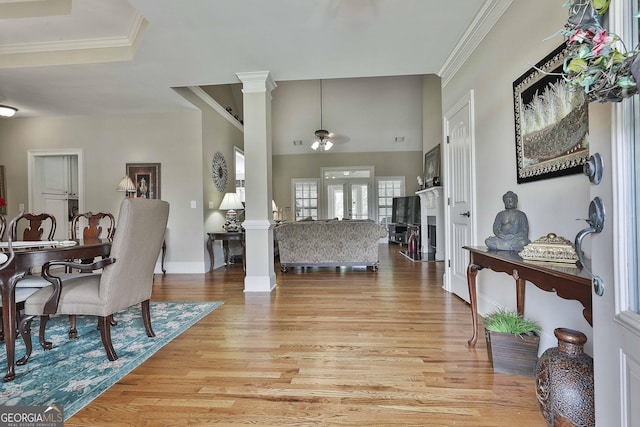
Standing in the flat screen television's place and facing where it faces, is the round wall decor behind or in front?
in front

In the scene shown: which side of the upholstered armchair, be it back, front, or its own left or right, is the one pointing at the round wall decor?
right

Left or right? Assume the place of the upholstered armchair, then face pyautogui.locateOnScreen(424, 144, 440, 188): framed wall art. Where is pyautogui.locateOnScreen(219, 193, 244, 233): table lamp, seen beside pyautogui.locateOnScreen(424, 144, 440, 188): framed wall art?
left

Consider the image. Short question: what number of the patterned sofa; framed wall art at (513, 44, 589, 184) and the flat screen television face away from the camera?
1

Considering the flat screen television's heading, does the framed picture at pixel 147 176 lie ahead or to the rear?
ahead

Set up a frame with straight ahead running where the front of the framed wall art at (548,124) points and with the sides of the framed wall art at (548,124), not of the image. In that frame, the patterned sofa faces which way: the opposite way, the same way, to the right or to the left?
to the right

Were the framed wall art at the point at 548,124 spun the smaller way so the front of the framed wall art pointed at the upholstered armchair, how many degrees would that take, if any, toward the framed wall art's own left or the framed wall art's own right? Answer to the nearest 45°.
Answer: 0° — it already faces it

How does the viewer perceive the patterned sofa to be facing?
facing away from the viewer

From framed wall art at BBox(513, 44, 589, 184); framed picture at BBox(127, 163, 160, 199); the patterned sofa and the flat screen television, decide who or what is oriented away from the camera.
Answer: the patterned sofa

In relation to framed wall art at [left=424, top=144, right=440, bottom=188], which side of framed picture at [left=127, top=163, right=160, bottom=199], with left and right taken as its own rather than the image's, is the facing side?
left

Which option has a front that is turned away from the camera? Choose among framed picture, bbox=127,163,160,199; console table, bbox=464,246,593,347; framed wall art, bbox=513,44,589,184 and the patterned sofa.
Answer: the patterned sofa

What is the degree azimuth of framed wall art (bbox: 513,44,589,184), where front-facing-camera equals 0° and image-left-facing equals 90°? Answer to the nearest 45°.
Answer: approximately 45°

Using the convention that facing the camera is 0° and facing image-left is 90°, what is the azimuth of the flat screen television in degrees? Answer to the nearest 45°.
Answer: approximately 45°

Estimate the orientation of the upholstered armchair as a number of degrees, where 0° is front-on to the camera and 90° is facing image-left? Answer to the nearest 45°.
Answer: approximately 135°

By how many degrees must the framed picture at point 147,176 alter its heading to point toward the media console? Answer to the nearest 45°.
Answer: approximately 90° to its left
